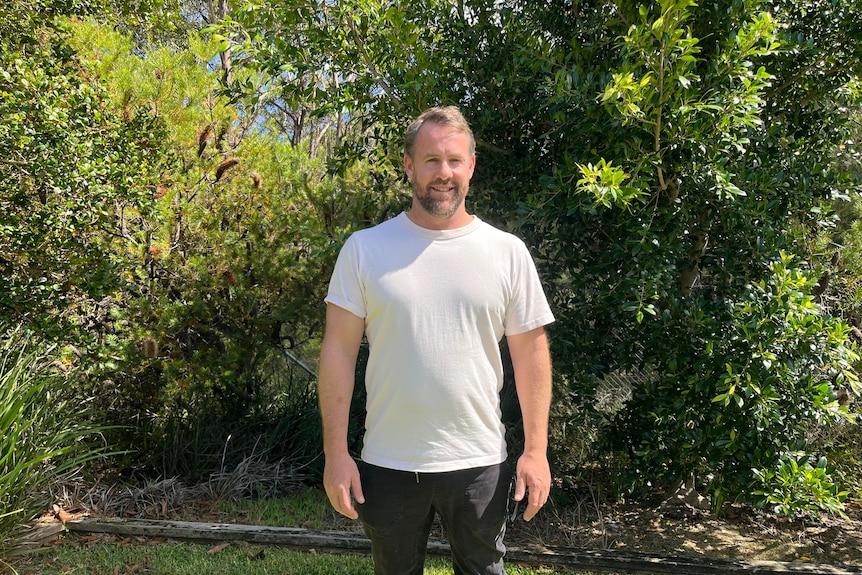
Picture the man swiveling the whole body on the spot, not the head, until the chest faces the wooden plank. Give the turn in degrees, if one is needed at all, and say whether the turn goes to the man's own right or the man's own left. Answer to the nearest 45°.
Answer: approximately 180°

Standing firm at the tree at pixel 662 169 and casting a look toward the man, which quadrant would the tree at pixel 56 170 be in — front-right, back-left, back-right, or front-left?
front-right

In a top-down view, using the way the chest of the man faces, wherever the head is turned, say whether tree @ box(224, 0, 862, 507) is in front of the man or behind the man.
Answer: behind

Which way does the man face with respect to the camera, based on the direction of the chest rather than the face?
toward the camera

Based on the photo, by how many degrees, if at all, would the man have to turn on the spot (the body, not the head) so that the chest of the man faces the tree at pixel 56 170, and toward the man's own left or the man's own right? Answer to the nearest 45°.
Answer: approximately 135° to the man's own right
